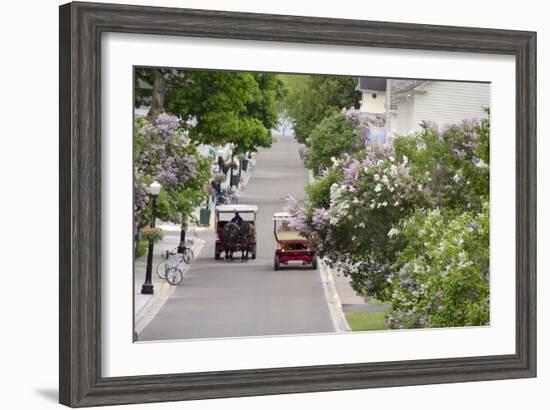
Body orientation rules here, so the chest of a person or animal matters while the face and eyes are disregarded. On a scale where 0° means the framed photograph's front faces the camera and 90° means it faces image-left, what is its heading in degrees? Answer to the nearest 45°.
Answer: approximately 315°
